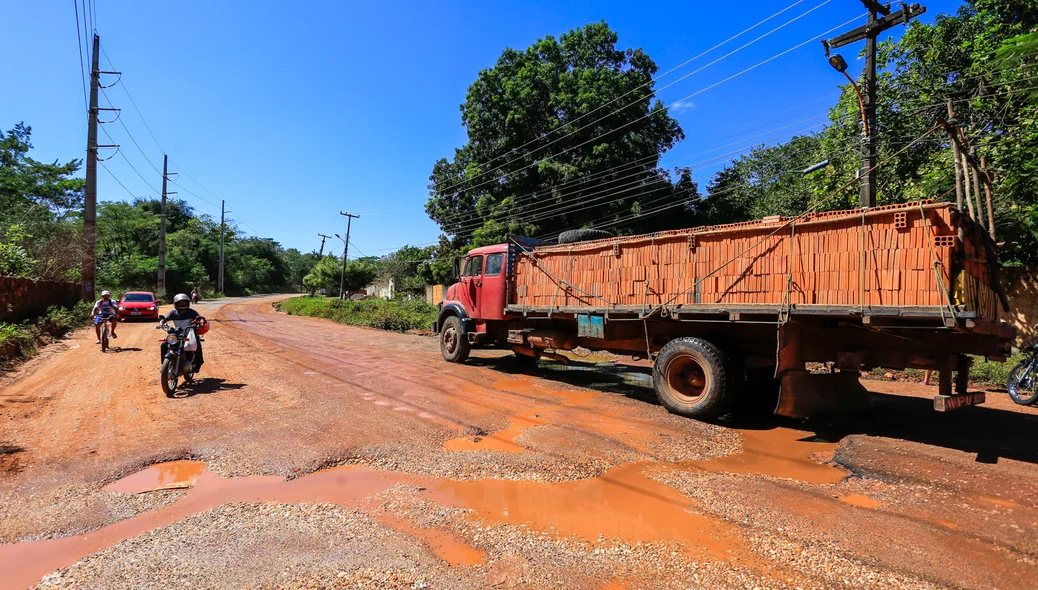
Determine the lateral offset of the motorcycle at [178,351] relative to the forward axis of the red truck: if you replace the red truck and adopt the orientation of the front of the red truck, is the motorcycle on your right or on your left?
on your left

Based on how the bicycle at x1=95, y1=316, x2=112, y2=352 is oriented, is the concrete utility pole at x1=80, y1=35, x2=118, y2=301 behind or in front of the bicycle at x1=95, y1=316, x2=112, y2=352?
behind

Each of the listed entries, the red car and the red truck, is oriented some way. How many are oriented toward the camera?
1

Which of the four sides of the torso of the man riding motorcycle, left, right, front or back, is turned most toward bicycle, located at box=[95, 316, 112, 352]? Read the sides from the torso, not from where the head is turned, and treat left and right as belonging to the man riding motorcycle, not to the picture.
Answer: back

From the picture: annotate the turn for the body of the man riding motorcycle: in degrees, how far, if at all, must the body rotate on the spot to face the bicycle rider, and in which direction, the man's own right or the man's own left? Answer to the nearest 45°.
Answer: approximately 180°

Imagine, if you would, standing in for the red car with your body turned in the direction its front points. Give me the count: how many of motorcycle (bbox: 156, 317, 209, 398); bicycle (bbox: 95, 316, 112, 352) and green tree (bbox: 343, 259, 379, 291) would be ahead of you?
2
